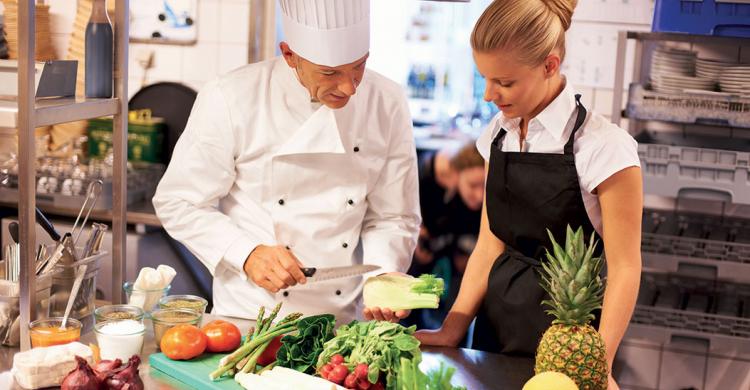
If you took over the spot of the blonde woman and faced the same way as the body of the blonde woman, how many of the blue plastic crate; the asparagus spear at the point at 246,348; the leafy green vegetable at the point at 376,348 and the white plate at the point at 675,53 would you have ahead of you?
2

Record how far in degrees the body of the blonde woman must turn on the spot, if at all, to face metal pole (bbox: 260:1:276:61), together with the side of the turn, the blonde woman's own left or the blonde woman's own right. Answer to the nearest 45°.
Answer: approximately 90° to the blonde woman's own right

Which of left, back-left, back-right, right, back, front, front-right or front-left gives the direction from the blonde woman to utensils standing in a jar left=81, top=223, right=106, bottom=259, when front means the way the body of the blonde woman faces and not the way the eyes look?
front-right

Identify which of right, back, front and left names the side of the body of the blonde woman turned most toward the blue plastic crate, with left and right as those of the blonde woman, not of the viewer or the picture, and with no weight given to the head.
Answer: back

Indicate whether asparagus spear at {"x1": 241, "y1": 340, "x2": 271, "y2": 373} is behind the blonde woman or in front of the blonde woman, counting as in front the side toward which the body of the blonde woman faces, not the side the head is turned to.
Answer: in front

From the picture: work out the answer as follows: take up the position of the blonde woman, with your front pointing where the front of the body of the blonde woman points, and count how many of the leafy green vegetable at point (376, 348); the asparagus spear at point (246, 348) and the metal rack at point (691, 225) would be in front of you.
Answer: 2

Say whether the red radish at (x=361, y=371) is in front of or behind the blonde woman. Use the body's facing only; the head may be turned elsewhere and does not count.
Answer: in front

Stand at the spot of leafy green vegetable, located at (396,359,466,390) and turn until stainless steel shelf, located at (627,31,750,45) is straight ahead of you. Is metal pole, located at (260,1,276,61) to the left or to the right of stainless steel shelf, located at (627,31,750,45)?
left

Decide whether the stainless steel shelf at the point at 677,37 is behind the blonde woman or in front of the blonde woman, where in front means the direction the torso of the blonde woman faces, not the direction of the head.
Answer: behind

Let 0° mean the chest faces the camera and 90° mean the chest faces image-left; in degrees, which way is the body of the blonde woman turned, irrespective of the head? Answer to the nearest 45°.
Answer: approximately 45°

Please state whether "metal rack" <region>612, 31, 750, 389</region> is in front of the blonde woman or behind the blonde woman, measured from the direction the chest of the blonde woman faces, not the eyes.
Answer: behind

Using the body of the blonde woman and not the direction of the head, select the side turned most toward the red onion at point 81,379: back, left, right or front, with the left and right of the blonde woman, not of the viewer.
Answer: front

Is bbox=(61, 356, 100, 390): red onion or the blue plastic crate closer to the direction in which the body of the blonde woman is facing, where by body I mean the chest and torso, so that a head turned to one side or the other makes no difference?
the red onion

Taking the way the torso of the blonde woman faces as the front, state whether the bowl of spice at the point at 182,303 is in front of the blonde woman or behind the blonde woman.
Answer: in front

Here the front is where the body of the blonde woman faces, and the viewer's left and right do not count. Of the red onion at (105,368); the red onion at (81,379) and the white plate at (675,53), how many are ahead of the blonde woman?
2

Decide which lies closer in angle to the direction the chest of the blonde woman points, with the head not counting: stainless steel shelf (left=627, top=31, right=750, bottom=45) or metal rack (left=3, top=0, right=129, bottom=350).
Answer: the metal rack
